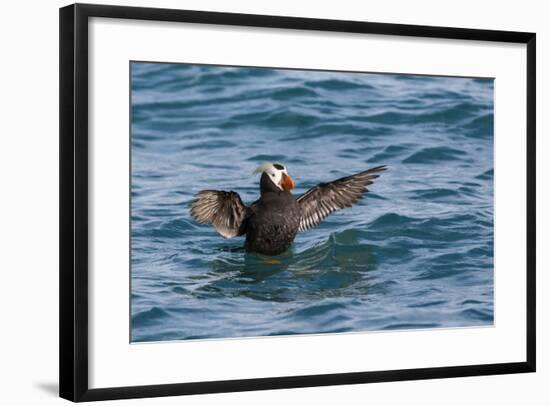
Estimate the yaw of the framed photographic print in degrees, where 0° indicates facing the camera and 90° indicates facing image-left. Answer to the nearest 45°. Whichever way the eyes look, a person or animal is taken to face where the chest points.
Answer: approximately 315°
